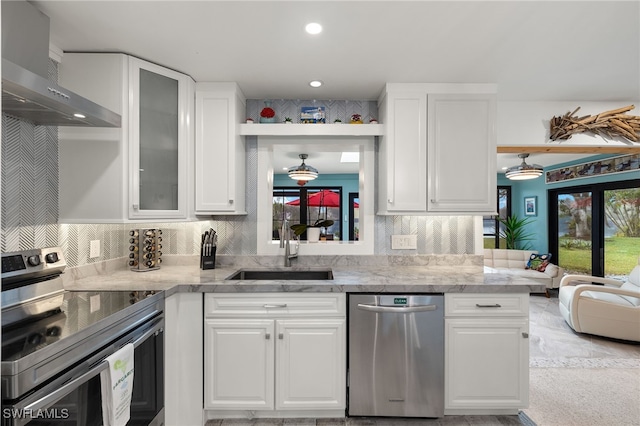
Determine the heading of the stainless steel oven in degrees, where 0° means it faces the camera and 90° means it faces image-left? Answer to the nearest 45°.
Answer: approximately 315°

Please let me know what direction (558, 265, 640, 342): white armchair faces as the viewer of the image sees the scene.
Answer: facing to the left of the viewer

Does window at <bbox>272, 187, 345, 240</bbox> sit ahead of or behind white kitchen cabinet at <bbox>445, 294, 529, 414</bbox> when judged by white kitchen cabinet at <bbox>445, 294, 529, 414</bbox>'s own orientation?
behind

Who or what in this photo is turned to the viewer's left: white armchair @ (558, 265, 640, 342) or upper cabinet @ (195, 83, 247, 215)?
the white armchair

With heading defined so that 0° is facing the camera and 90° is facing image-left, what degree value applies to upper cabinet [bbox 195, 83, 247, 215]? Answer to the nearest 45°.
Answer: approximately 0°

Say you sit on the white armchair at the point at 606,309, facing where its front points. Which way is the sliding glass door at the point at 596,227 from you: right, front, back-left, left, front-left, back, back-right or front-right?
right

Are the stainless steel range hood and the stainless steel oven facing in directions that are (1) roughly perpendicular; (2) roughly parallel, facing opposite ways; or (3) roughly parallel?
roughly parallel

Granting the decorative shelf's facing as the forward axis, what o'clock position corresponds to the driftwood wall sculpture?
The driftwood wall sculpture is roughly at 9 o'clock from the decorative shelf.

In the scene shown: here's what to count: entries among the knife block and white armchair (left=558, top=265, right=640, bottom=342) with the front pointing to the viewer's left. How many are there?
1

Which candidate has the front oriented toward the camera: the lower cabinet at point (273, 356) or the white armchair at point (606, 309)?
the lower cabinet

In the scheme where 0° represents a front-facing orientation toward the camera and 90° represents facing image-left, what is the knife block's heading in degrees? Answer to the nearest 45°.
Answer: approximately 0°

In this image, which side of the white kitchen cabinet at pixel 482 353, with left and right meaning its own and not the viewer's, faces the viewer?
front

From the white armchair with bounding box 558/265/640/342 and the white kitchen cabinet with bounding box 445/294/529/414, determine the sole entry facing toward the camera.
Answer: the white kitchen cabinet

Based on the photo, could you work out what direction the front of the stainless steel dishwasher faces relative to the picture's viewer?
facing the viewer
